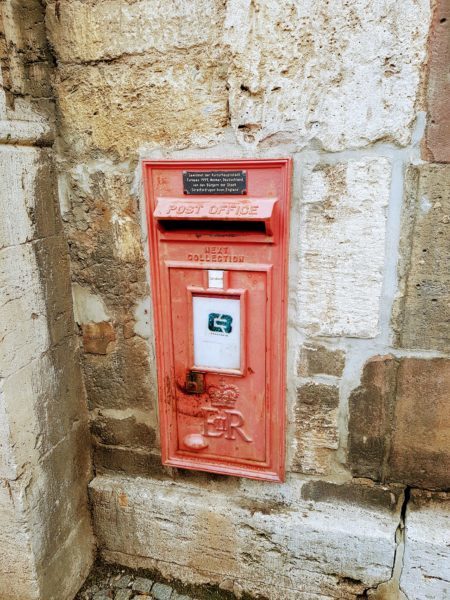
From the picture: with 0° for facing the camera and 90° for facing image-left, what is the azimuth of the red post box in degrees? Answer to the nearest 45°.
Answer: approximately 0°

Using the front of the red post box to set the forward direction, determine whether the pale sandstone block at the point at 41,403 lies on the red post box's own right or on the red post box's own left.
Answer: on the red post box's own right

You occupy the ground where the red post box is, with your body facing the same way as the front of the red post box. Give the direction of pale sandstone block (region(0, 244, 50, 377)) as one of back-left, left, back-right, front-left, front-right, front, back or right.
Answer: right

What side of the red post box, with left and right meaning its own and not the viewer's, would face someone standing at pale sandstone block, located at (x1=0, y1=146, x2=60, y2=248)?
right
